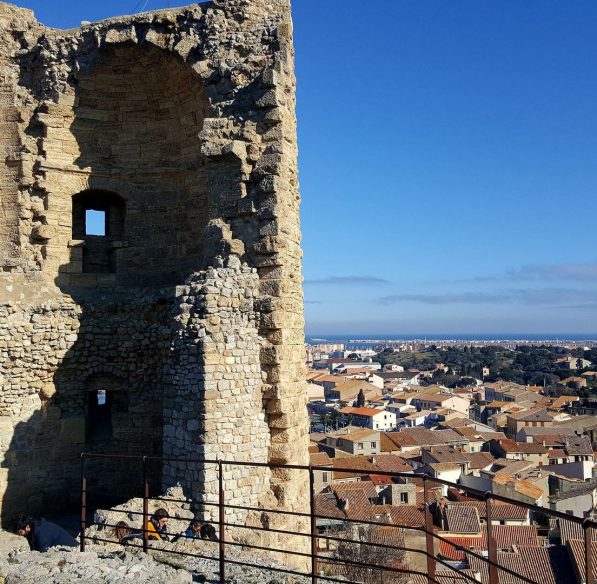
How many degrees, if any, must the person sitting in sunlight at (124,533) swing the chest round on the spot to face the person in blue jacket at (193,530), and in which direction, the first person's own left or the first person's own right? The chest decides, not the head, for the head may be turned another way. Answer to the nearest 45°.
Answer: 0° — they already face them

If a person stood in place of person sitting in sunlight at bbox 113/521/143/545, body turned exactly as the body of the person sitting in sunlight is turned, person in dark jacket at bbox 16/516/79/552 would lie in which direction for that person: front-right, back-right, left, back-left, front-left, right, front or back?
back

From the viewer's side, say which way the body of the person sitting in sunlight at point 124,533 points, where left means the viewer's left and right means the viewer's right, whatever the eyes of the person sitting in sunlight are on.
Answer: facing to the right of the viewer
